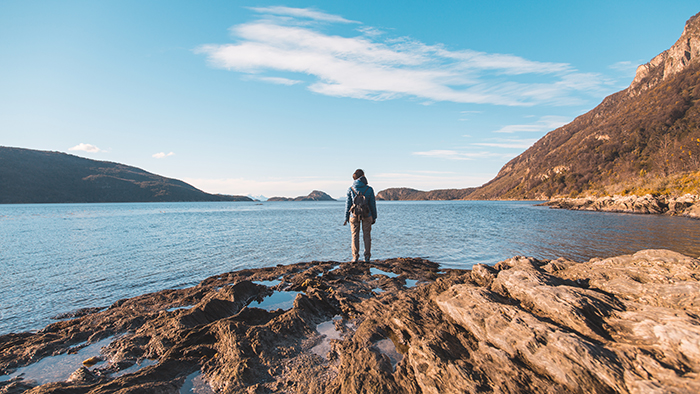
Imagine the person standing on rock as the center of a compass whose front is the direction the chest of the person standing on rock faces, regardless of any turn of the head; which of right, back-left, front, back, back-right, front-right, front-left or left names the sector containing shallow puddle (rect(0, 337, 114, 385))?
back-left

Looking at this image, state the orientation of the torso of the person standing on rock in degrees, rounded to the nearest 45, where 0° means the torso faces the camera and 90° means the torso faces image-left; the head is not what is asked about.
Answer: approximately 180°
